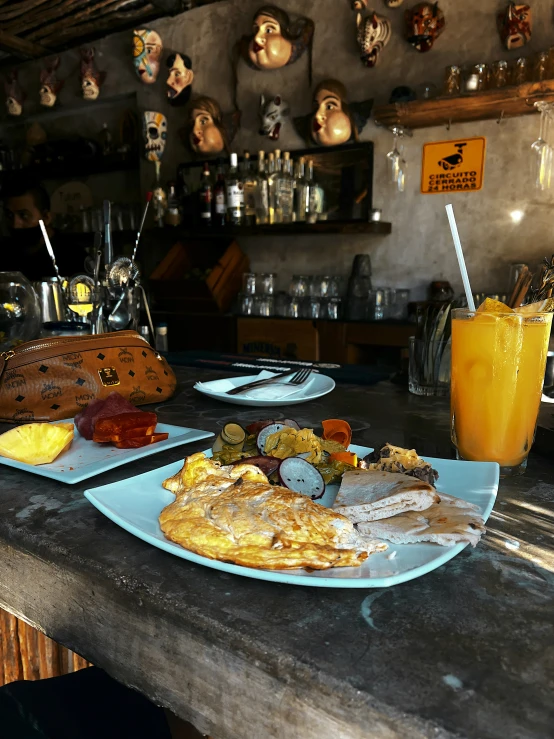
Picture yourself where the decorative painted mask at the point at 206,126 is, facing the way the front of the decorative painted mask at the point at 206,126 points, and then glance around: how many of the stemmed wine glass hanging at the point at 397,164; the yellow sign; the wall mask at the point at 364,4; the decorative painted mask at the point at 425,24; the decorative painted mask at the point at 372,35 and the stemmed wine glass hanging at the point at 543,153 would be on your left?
6

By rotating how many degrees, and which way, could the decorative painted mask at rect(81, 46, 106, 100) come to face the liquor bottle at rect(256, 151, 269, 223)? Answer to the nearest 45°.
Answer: approximately 90° to its left

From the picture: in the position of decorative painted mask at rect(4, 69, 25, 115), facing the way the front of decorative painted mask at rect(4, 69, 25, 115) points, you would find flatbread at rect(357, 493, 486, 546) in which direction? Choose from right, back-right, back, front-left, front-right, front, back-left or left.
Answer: front-left

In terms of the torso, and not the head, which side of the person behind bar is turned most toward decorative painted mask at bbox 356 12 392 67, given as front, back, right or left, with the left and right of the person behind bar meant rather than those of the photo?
left

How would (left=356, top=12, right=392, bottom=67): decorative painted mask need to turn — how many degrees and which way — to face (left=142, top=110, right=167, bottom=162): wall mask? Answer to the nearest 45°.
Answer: approximately 90° to its right

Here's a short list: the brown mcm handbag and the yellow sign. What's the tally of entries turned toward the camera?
2

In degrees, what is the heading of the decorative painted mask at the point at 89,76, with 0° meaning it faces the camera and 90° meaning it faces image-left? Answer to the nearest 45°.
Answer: approximately 45°

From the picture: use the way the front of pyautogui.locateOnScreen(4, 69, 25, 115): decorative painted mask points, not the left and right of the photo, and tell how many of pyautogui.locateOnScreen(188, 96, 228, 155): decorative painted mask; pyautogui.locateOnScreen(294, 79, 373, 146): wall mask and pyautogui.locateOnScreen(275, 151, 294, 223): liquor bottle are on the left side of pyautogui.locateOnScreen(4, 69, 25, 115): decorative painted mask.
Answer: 3

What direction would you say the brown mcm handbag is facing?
toward the camera

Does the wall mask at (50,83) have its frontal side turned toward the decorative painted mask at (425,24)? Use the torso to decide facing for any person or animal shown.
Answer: no

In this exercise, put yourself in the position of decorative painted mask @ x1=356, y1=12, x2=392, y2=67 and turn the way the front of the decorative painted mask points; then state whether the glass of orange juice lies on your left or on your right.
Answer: on your left

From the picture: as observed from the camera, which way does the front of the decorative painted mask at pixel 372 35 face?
facing the viewer and to the left of the viewer

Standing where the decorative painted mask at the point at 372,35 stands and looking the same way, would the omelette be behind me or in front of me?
in front

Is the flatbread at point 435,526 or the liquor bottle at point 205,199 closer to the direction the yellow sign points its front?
the flatbread

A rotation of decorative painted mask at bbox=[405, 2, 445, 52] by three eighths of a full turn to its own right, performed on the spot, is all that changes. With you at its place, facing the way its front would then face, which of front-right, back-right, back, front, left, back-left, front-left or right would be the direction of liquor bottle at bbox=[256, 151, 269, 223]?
left

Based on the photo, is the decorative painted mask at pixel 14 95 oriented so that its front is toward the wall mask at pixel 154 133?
no
